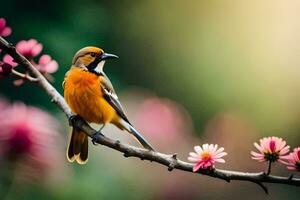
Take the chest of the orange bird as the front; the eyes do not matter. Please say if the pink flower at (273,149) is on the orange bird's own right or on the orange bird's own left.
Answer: on the orange bird's own left

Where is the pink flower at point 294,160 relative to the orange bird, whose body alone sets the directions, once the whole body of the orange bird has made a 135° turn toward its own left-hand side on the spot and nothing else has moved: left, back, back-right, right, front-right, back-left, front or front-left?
front-right

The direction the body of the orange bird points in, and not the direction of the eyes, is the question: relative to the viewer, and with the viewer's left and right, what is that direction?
facing the viewer and to the left of the viewer
